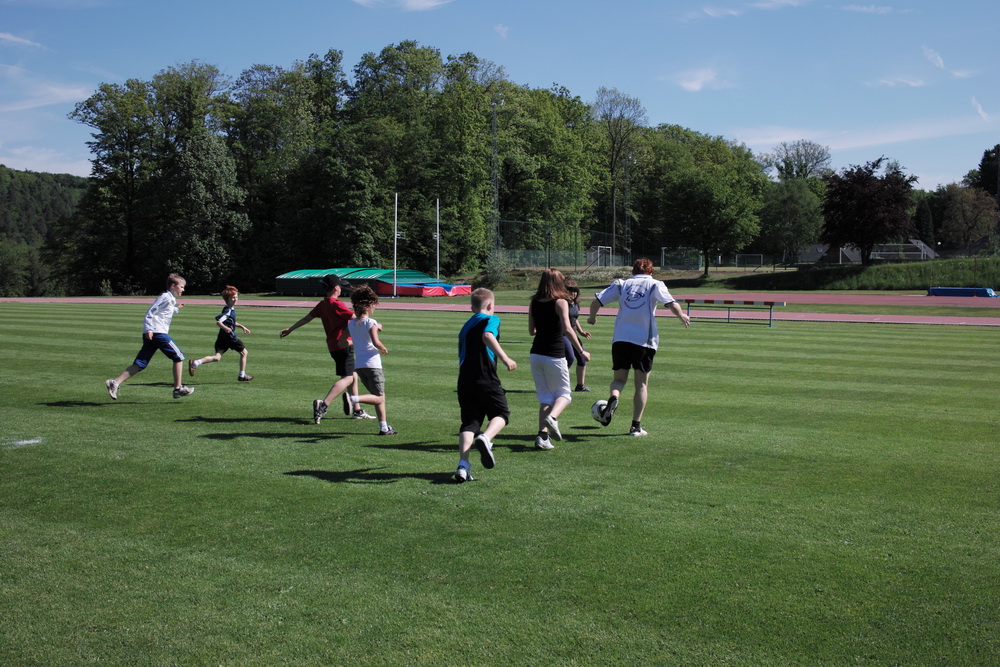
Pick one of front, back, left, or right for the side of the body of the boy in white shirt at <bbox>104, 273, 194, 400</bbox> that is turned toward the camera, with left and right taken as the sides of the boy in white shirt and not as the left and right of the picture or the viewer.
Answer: right

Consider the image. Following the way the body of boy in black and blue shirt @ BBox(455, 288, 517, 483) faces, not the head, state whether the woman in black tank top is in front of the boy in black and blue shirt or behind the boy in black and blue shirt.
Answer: in front

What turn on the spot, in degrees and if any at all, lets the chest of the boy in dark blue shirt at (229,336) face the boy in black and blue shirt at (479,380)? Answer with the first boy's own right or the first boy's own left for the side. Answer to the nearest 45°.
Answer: approximately 90° to the first boy's own right

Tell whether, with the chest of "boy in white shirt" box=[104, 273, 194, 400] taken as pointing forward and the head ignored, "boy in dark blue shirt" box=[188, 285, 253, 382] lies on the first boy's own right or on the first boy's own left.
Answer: on the first boy's own left

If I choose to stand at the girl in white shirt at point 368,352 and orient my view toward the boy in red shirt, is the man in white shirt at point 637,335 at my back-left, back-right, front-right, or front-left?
back-right

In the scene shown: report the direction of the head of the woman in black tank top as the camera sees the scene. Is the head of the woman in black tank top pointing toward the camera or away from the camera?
away from the camera

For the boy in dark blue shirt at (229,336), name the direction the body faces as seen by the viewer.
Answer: to the viewer's right

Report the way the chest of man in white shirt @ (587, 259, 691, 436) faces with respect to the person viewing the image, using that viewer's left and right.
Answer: facing away from the viewer

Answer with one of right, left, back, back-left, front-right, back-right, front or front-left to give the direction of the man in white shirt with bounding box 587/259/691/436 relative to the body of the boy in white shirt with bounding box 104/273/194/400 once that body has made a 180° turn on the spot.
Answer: back-left

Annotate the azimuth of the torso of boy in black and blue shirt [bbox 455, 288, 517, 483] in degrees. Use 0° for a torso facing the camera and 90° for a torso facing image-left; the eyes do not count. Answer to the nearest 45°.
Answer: approximately 225°

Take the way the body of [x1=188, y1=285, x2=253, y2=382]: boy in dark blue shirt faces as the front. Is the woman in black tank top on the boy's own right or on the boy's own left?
on the boy's own right

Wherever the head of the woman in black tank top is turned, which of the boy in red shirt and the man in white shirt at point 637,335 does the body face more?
the man in white shirt

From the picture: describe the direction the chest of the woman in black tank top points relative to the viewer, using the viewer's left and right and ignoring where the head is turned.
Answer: facing away from the viewer and to the right of the viewer

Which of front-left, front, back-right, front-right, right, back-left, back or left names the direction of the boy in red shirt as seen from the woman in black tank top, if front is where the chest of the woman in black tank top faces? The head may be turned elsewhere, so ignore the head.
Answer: left
